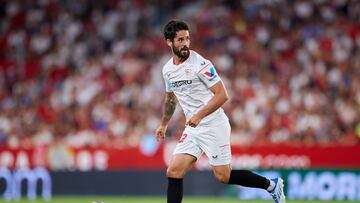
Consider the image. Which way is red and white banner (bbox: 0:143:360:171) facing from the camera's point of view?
toward the camera

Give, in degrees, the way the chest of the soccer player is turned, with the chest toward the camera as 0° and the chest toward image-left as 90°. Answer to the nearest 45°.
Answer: approximately 45°

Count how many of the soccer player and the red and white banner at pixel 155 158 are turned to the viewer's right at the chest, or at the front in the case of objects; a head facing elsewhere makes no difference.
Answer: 0

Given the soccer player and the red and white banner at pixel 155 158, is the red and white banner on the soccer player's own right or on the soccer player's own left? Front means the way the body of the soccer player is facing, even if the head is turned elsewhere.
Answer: on the soccer player's own right

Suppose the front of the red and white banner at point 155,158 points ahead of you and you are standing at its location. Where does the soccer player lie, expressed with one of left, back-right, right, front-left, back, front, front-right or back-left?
front
